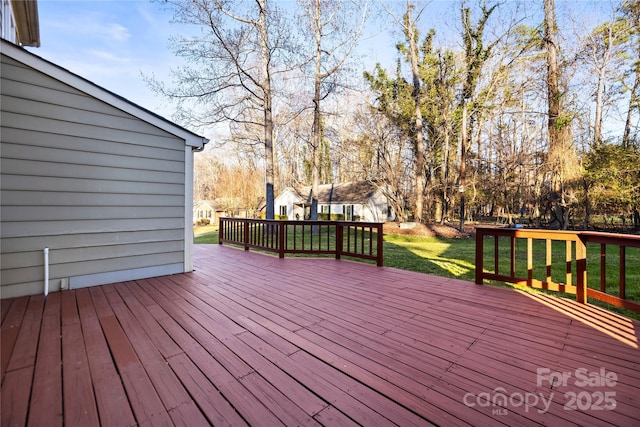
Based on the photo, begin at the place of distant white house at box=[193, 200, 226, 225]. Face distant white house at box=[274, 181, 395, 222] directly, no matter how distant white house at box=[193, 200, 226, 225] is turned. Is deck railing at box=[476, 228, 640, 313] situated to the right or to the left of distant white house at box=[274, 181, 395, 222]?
right

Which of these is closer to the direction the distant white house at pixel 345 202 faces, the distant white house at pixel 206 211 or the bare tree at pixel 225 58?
the bare tree

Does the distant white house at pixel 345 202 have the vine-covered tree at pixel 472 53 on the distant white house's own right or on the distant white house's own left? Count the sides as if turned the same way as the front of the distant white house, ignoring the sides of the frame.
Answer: on the distant white house's own left

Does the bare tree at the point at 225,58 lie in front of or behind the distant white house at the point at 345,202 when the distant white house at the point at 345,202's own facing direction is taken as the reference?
in front

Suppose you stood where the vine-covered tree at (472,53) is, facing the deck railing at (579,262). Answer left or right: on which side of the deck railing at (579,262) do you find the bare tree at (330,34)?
right

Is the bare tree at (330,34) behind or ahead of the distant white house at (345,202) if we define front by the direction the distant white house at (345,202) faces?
ahead

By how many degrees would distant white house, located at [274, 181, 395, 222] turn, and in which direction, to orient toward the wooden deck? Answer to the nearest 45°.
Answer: approximately 45° to its left

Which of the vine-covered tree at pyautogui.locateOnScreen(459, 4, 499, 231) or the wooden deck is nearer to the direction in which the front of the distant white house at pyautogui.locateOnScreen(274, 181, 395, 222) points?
the wooden deck

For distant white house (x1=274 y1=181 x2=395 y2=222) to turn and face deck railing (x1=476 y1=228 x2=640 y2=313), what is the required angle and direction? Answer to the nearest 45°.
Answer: approximately 45° to its left

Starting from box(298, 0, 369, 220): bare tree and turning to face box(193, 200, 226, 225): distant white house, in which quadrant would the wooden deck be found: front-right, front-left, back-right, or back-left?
back-left

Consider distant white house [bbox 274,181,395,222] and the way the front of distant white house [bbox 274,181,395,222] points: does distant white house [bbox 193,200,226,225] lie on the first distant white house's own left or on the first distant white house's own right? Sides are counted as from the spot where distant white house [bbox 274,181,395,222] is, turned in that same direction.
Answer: on the first distant white house's own right

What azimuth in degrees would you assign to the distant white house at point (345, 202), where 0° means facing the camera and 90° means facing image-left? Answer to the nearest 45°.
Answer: approximately 45°
